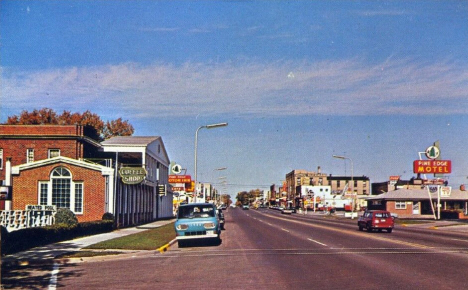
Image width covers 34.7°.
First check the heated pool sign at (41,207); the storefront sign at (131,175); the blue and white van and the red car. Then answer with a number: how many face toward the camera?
3

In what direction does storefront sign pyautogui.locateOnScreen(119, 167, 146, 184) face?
toward the camera

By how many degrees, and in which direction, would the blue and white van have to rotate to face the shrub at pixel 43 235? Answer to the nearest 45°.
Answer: approximately 90° to its right

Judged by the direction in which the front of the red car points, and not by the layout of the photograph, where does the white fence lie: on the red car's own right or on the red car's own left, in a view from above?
on the red car's own left

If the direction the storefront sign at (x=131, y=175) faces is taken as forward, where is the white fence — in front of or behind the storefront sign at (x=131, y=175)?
in front

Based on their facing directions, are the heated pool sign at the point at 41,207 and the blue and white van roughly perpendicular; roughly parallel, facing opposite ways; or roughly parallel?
roughly parallel

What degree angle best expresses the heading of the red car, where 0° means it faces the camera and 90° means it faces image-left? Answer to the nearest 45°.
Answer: approximately 135°
